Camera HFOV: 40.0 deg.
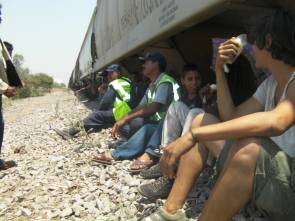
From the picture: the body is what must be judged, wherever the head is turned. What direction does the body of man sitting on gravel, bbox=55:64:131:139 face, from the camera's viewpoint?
to the viewer's left

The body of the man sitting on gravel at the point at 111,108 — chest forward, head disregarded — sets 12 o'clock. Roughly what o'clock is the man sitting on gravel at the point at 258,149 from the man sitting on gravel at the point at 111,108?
the man sitting on gravel at the point at 258,149 is roughly at 9 o'clock from the man sitting on gravel at the point at 111,108.

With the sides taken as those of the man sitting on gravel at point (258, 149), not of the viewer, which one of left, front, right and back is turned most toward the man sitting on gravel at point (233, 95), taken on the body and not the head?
right

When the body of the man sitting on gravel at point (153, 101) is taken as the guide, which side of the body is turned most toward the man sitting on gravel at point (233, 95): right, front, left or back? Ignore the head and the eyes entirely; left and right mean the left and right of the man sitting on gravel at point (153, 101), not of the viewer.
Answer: left

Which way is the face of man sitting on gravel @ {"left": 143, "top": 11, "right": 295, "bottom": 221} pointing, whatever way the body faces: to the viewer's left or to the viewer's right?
to the viewer's left

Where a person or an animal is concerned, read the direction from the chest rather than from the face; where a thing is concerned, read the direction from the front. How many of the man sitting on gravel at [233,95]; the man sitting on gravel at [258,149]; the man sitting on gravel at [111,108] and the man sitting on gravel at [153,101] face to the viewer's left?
4

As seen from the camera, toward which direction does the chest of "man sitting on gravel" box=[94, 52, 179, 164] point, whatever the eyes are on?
to the viewer's left

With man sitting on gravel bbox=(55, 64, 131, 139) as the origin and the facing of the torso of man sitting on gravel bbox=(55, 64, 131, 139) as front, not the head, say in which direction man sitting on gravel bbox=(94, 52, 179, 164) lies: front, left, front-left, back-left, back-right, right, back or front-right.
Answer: left

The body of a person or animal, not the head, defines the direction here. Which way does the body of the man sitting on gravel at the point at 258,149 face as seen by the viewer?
to the viewer's left

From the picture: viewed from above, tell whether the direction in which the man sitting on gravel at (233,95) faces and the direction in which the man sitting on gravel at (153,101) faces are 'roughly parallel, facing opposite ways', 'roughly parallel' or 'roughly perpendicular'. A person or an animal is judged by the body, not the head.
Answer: roughly parallel

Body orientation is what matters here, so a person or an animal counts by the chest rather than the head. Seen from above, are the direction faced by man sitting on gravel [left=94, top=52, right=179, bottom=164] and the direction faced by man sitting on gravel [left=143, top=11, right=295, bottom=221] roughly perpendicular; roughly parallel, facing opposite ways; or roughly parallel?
roughly parallel
